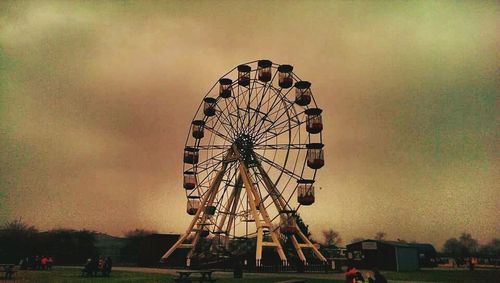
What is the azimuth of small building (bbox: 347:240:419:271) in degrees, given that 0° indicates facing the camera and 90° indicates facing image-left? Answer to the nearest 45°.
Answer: approximately 45°
